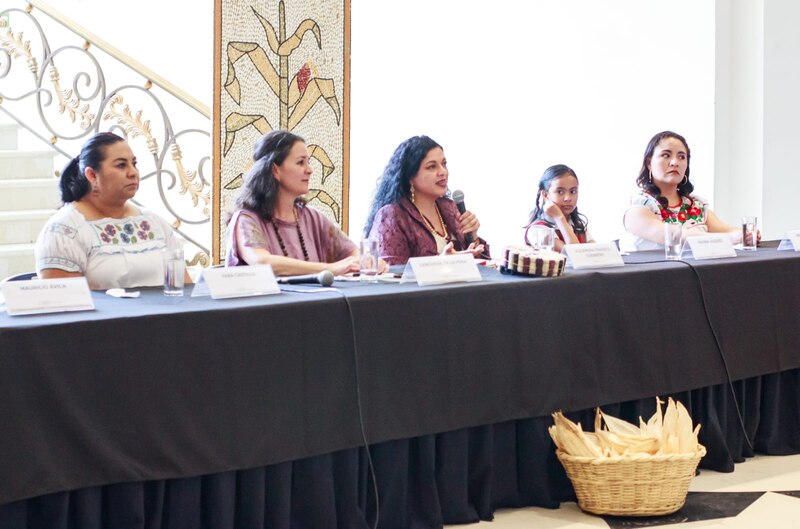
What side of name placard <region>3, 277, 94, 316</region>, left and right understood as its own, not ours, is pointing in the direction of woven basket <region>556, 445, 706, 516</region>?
left

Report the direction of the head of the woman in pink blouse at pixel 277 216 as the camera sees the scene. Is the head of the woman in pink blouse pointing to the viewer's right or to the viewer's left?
to the viewer's right

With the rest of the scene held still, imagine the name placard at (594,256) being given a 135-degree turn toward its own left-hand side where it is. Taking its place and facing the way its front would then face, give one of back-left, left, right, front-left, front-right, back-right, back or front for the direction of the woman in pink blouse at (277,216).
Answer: back-left

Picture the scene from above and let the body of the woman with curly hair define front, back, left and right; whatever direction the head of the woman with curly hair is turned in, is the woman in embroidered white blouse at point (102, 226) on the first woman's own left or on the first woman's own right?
on the first woman's own right

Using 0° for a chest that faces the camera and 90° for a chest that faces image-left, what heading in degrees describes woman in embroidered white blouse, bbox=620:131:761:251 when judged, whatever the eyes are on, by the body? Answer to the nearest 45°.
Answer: approximately 315°

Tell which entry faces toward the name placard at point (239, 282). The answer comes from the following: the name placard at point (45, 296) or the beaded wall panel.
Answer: the beaded wall panel

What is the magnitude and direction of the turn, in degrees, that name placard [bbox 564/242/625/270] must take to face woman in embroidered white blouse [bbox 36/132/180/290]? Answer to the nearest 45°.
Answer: approximately 90° to its right
